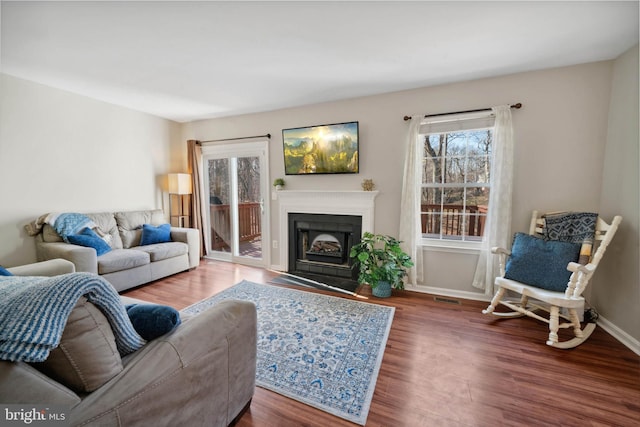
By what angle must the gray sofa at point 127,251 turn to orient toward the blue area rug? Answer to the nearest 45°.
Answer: approximately 45° to its right

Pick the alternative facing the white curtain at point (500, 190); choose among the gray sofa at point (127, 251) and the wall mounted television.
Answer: the gray sofa

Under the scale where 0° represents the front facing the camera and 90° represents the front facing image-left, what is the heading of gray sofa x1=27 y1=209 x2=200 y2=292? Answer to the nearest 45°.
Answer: approximately 315°

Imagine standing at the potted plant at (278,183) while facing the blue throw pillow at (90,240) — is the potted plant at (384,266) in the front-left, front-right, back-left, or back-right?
back-left

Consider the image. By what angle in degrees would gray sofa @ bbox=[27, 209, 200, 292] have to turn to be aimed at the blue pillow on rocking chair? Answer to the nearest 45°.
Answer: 0° — it already faces it

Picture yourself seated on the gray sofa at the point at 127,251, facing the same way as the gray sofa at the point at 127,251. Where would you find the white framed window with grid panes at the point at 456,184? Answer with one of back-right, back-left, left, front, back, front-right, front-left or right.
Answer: front

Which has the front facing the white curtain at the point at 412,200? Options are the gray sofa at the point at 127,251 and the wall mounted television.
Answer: the gray sofa

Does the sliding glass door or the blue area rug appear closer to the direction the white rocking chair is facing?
the blue area rug

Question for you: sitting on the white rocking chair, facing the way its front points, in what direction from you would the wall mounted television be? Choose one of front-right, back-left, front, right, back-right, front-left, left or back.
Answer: front-right

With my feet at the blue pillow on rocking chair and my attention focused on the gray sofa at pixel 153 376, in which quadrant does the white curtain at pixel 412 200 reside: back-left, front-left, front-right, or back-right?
front-right

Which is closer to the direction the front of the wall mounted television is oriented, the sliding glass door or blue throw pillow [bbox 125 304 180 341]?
the blue throw pillow

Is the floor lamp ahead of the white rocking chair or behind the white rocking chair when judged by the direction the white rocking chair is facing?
ahead

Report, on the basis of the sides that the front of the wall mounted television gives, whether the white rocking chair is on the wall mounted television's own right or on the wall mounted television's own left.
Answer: on the wall mounted television's own left

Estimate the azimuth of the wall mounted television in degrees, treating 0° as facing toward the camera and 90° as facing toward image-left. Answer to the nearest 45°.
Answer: approximately 45°

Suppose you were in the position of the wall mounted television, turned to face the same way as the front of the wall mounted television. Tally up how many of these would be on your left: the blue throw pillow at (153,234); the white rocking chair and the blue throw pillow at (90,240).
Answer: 1

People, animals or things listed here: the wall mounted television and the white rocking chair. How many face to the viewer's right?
0

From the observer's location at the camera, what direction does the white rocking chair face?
facing the viewer and to the left of the viewer

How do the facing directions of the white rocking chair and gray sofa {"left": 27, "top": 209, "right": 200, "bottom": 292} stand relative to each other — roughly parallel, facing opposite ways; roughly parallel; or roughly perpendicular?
roughly parallel, facing opposite ways

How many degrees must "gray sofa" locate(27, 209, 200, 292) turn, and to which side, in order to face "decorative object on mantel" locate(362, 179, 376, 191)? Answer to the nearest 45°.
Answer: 0° — it already faces it

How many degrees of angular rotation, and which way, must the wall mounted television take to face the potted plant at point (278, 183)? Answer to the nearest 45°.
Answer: approximately 90° to its right
